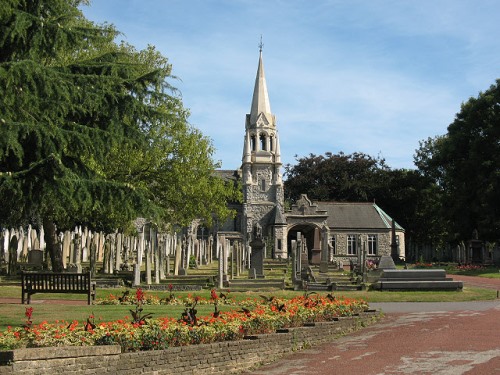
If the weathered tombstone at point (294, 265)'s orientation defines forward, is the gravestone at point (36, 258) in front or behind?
behind

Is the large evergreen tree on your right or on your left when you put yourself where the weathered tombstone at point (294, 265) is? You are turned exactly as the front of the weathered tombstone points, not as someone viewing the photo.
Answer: on your right

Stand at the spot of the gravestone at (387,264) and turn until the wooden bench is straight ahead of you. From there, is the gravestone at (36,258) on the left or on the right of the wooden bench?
right
